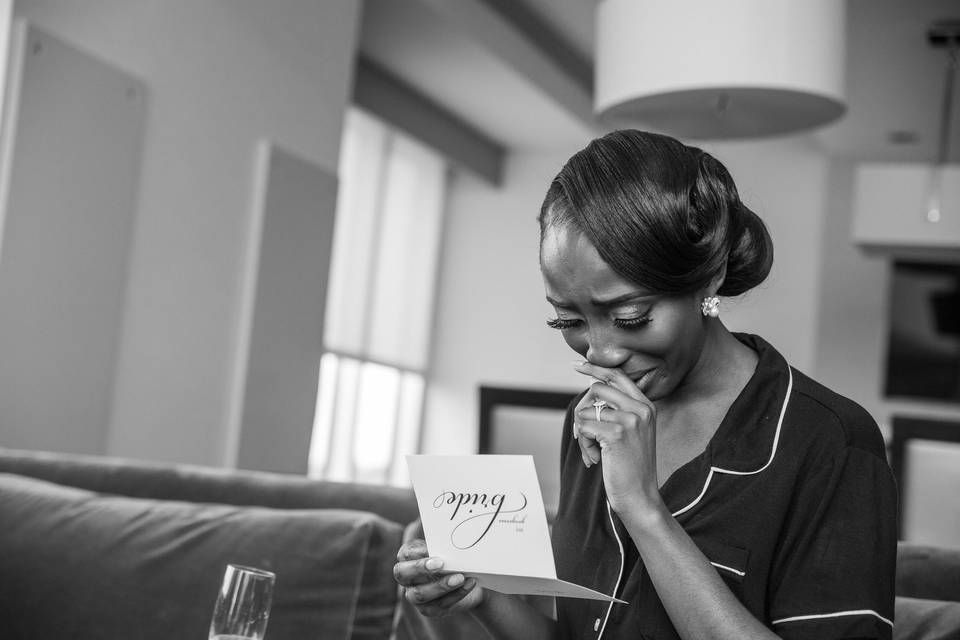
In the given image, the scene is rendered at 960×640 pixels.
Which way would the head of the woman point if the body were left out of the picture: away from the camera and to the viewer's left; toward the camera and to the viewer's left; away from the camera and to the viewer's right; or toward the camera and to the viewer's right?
toward the camera and to the viewer's left

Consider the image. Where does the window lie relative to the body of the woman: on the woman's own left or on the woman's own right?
on the woman's own right

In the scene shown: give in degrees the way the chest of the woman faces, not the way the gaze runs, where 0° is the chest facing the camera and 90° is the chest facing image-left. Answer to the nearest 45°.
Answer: approximately 45°

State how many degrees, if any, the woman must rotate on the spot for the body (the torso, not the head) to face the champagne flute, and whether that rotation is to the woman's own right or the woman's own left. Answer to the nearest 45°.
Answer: approximately 45° to the woman's own right

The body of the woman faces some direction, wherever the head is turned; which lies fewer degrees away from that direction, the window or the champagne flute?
the champagne flute
